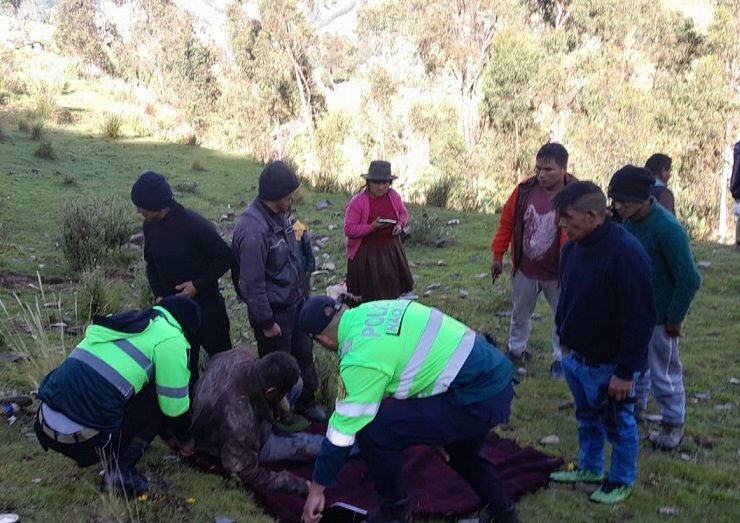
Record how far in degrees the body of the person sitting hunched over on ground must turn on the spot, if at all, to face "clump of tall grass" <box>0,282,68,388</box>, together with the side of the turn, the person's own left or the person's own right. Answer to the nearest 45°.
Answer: approximately 135° to the person's own left

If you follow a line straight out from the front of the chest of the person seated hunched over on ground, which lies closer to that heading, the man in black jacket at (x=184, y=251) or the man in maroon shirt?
the man in maroon shirt

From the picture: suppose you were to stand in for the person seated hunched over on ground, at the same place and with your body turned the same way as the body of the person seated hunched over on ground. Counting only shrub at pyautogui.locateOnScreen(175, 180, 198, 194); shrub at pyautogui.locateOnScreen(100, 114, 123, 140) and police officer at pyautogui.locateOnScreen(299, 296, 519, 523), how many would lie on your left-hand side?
2

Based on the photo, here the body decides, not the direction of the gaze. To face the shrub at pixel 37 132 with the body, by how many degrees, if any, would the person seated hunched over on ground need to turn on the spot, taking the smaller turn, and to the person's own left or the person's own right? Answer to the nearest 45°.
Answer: approximately 90° to the person's own left

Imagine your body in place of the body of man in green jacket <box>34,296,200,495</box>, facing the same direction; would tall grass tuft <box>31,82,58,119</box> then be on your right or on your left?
on your left

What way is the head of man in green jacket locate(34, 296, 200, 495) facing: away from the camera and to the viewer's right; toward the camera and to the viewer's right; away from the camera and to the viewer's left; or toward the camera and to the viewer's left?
away from the camera and to the viewer's right

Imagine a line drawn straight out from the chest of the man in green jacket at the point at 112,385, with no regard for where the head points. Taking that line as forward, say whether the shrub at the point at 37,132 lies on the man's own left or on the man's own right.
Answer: on the man's own left

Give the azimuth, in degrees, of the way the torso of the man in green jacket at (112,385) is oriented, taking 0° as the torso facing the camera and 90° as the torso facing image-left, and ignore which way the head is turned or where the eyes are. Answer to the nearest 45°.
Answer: approximately 225°

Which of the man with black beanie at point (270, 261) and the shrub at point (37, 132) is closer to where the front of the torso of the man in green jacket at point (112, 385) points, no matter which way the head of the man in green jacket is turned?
the man with black beanie

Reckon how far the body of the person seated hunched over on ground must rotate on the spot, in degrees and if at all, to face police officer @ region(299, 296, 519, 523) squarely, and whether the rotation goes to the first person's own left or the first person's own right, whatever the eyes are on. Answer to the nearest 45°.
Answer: approximately 45° to the first person's own right

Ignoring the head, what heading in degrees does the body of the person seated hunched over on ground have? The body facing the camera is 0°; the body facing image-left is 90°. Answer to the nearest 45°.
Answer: approximately 270°
